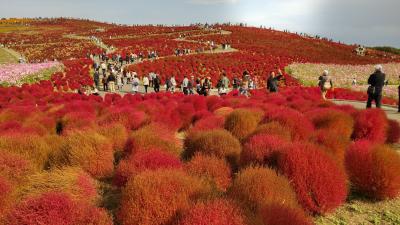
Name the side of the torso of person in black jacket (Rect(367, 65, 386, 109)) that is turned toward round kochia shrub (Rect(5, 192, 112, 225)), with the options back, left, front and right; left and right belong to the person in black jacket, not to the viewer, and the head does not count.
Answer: back

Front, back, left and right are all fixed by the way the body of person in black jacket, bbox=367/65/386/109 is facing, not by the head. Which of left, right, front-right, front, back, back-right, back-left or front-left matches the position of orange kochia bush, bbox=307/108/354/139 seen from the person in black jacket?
back

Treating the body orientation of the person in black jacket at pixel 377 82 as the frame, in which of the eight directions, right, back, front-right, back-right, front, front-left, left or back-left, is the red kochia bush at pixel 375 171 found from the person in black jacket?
back

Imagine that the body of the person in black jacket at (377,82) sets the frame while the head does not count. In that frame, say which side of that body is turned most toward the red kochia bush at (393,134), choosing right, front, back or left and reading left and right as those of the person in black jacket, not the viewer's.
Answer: back

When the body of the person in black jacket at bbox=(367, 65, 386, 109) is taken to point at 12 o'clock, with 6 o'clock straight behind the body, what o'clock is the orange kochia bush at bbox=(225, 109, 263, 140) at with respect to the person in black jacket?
The orange kochia bush is roughly at 7 o'clock from the person in black jacket.

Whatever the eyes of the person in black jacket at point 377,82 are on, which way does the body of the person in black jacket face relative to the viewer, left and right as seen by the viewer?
facing away from the viewer

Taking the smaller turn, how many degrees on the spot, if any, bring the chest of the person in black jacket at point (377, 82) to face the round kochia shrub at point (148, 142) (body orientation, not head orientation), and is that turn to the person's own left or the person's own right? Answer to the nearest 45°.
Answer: approximately 135° to the person's own left

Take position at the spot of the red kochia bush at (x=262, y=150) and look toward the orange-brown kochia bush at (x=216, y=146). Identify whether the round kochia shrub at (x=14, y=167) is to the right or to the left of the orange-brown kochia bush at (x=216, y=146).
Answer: left
